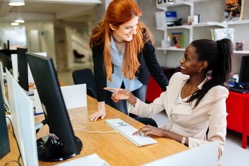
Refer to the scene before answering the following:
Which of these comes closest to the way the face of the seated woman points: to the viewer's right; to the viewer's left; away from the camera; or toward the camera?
to the viewer's left

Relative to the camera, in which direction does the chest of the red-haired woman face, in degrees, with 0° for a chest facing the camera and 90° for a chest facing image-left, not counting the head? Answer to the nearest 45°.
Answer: approximately 0°

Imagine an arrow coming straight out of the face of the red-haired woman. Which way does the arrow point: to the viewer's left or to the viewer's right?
to the viewer's right

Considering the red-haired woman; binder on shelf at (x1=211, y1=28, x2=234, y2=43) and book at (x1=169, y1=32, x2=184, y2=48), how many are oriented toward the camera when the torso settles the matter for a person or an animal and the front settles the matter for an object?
3

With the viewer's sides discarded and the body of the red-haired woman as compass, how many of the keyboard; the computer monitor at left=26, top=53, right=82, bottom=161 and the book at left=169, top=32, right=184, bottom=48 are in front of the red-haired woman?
2

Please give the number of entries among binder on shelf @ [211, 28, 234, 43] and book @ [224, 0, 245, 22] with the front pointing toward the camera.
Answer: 2

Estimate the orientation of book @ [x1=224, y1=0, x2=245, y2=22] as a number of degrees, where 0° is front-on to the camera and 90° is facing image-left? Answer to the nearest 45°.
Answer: approximately 0°

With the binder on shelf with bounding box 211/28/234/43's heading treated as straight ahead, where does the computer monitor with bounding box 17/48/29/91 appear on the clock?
The computer monitor is roughly at 1 o'clock from the binder on shelf.

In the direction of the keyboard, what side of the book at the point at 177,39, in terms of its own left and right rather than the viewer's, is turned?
front

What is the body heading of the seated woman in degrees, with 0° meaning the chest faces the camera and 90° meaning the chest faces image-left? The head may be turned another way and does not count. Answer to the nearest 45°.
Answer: approximately 45°

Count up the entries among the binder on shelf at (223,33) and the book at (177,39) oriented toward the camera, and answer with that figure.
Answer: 2

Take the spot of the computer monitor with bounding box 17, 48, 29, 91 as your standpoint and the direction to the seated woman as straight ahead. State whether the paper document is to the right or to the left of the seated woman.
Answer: right
